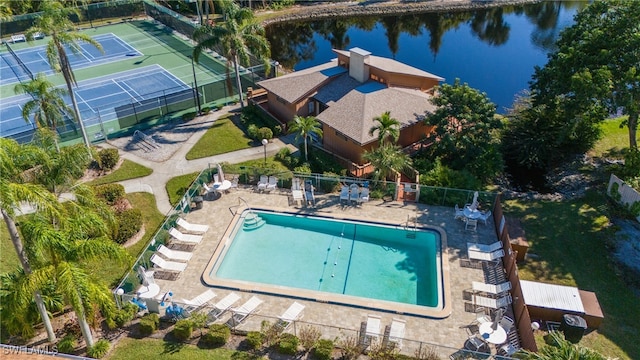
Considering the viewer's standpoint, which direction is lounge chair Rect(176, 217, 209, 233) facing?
facing to the right of the viewer

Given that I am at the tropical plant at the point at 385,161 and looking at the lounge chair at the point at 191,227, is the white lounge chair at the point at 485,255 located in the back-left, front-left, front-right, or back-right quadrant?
back-left

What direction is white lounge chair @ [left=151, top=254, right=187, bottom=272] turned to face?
to the viewer's right

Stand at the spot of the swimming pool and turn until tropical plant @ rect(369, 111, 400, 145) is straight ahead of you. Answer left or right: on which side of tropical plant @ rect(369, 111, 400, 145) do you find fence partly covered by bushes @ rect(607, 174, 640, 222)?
right

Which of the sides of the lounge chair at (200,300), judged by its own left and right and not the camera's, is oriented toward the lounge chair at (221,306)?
right

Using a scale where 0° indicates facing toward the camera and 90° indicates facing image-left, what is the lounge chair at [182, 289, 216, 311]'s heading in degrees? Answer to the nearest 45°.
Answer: approximately 225°

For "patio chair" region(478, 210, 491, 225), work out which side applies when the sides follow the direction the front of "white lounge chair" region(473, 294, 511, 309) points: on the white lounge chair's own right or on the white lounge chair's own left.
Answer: on the white lounge chair's own right

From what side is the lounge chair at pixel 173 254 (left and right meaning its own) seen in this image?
right

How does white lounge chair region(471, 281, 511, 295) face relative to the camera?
to the viewer's left

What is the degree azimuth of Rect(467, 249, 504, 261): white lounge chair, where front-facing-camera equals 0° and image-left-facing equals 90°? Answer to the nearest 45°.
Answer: approximately 90°

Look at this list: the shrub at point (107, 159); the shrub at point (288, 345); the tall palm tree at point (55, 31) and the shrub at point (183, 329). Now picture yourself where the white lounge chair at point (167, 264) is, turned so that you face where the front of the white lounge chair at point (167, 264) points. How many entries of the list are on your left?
2
